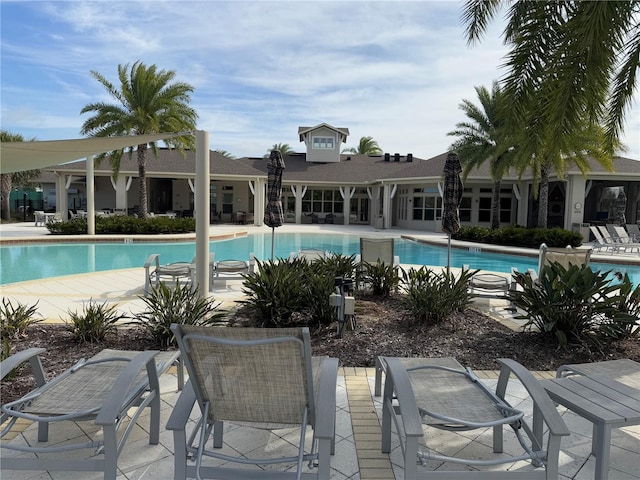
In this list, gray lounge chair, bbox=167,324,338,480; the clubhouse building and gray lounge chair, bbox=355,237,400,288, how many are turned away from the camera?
2

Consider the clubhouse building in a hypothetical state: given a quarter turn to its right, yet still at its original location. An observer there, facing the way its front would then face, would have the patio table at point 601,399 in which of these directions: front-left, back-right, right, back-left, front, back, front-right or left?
left

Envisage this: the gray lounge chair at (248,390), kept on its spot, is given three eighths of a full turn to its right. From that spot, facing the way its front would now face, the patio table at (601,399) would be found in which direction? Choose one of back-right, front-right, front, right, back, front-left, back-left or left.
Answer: front-left

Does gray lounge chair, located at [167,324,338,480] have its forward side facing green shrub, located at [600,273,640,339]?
no

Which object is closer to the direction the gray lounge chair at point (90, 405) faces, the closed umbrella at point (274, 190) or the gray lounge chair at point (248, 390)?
the closed umbrella

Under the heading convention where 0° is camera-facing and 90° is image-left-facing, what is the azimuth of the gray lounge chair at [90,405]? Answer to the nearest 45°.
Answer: approximately 225°

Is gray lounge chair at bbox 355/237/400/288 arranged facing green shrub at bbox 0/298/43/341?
no

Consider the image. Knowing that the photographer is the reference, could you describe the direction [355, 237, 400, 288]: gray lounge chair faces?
facing away from the viewer

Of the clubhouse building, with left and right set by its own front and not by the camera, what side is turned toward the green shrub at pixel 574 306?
front

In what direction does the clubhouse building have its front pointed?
toward the camera

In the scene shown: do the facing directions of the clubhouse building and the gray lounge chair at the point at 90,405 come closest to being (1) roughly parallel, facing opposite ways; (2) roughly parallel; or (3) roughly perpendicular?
roughly parallel, facing opposite ways

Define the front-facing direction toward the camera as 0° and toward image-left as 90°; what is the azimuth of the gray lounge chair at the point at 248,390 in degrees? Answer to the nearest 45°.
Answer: approximately 180°

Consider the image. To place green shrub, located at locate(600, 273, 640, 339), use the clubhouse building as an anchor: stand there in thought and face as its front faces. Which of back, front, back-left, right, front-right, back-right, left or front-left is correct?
front

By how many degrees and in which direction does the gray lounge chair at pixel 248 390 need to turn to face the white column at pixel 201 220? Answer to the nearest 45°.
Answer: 0° — it already faces it

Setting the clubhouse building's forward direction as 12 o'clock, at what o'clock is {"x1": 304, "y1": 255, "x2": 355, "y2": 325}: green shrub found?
The green shrub is roughly at 12 o'clock from the clubhouse building.

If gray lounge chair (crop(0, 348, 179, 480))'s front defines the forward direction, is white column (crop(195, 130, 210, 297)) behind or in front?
in front

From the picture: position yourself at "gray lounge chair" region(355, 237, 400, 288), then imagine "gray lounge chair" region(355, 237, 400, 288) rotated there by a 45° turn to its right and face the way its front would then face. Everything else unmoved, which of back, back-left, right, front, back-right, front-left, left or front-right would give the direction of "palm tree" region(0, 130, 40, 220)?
left

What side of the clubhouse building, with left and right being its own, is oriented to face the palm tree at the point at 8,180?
right

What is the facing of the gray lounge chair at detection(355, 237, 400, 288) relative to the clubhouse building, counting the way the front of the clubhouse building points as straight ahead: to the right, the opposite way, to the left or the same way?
the opposite way

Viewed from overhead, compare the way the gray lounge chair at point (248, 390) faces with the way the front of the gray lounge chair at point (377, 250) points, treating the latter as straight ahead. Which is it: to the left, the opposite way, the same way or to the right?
the same way

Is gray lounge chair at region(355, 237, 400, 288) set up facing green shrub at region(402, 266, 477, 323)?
no
